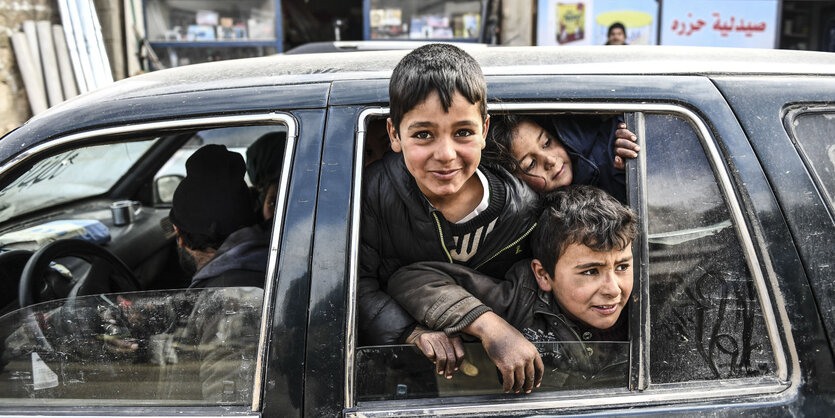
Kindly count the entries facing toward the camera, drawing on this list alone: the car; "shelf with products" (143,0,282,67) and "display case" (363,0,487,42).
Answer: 2

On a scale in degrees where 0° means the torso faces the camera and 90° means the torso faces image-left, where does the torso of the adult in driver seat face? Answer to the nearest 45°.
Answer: approximately 135°

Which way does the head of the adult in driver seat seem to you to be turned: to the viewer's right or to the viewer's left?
to the viewer's left

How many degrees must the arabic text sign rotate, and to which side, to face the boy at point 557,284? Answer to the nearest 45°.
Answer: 0° — it already faces them

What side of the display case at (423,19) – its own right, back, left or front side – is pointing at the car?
front

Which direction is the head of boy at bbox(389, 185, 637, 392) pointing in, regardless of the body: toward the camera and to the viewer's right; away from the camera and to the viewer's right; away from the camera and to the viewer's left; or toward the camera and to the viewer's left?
toward the camera and to the viewer's right

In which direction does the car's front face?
to the viewer's left

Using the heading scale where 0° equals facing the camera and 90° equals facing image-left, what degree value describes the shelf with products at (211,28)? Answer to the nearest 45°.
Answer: approximately 0°
